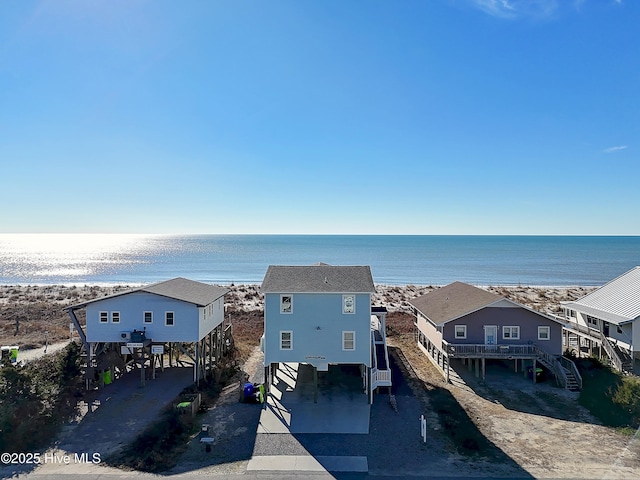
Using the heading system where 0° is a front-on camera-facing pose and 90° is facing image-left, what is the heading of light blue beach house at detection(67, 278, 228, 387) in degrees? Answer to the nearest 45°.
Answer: approximately 0°

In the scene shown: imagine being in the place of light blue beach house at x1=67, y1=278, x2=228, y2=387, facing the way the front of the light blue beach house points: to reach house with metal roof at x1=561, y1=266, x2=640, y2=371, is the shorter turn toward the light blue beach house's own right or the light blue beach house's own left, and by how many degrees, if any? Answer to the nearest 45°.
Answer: approximately 90° to the light blue beach house's own left

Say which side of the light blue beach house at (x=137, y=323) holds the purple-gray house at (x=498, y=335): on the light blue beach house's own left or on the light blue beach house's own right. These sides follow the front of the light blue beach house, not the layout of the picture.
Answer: on the light blue beach house's own left

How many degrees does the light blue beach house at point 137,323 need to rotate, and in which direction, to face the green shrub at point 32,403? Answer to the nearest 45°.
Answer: approximately 45° to its right

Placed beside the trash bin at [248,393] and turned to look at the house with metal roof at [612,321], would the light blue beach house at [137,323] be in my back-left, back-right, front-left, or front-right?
back-left

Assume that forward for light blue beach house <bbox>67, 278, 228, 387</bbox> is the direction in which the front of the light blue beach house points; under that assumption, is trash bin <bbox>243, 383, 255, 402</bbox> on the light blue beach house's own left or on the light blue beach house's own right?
on the light blue beach house's own left
